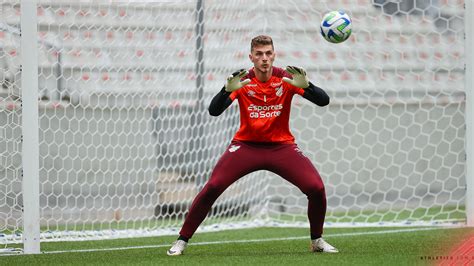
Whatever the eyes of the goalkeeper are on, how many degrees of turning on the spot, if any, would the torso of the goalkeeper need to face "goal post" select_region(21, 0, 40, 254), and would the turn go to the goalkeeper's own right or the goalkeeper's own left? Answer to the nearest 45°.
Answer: approximately 90° to the goalkeeper's own right

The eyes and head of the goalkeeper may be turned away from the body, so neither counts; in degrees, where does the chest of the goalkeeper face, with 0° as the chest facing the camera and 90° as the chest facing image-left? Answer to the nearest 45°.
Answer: approximately 0°
